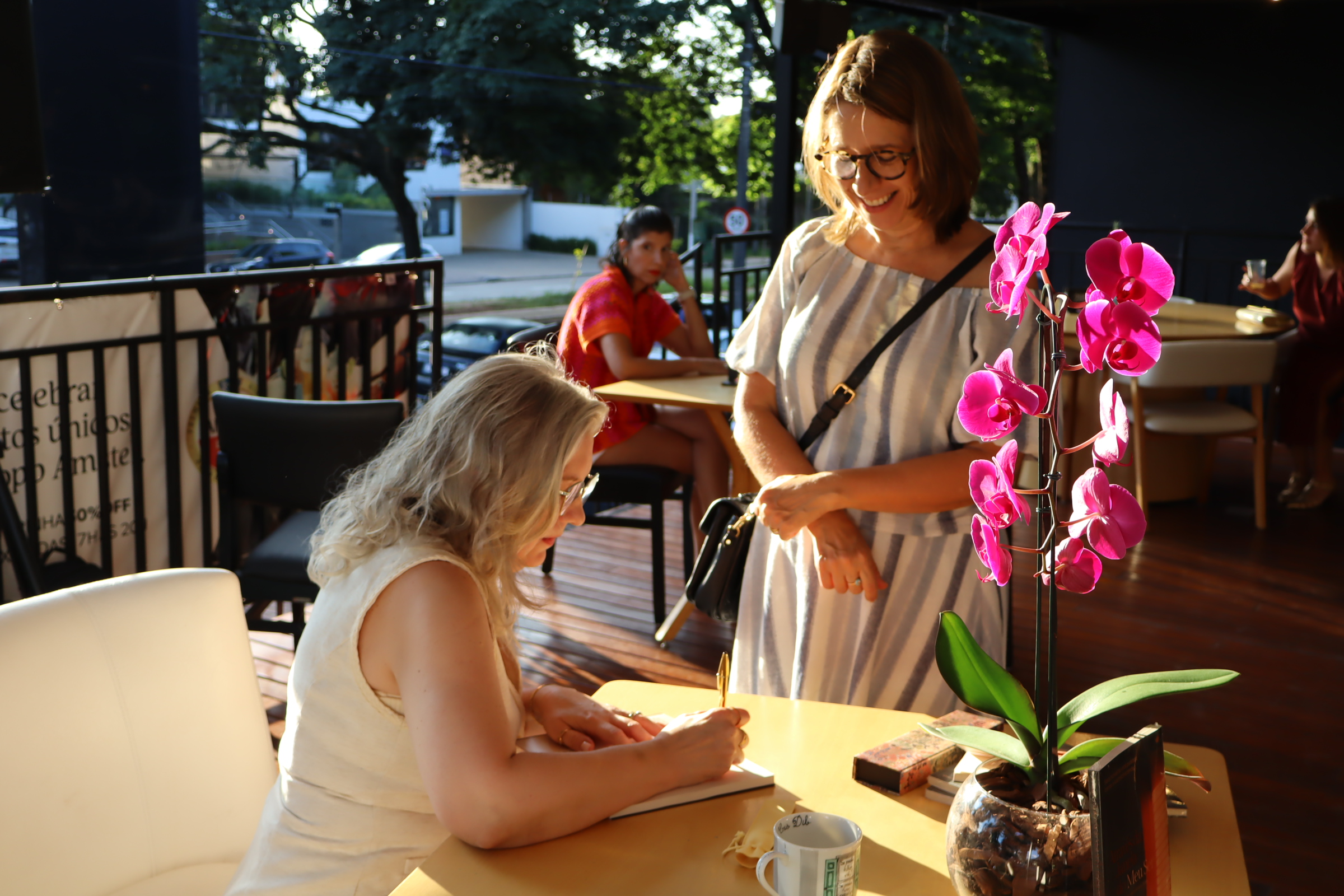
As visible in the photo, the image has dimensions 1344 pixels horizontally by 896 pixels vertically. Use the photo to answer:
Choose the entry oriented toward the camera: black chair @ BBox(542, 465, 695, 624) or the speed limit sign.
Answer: the speed limit sign

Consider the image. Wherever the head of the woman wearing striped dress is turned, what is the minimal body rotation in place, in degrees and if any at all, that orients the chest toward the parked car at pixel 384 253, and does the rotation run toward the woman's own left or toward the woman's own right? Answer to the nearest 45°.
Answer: approximately 90° to the woman's own right

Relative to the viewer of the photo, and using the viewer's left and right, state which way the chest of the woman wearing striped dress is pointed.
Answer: facing the viewer and to the left of the viewer

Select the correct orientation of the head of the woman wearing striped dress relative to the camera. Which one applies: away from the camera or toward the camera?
toward the camera

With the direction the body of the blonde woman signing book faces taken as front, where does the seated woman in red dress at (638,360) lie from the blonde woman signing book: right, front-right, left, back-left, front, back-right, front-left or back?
left

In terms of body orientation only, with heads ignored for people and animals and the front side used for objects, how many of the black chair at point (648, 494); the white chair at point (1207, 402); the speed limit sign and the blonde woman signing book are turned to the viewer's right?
2

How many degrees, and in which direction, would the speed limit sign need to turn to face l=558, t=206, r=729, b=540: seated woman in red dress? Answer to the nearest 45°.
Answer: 0° — it already faces them

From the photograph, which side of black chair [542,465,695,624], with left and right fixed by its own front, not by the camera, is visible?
right

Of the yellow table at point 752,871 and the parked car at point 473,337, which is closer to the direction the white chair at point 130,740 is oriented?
the yellow table

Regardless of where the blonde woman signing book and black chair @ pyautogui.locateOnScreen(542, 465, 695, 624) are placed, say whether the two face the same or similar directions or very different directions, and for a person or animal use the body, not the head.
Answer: same or similar directions

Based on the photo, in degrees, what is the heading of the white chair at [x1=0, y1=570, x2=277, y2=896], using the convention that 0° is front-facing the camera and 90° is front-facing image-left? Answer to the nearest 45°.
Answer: approximately 315°

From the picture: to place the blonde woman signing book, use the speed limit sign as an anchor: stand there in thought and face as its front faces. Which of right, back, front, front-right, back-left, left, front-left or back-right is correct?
front

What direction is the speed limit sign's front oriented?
toward the camera

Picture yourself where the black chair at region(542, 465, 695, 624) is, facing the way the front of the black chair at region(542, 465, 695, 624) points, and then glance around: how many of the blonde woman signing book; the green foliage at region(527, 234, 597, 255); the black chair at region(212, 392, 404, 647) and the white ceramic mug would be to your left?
1

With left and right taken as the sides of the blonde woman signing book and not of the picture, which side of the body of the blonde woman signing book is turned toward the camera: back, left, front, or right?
right

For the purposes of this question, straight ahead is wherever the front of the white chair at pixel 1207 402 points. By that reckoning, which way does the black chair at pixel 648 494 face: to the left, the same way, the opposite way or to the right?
to the right

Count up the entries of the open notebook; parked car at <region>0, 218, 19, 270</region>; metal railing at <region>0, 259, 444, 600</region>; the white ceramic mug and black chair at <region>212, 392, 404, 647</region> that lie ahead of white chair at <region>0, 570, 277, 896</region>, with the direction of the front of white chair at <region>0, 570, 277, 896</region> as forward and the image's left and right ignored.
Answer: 2

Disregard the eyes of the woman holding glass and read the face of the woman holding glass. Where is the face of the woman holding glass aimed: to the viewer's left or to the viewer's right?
to the viewer's left
